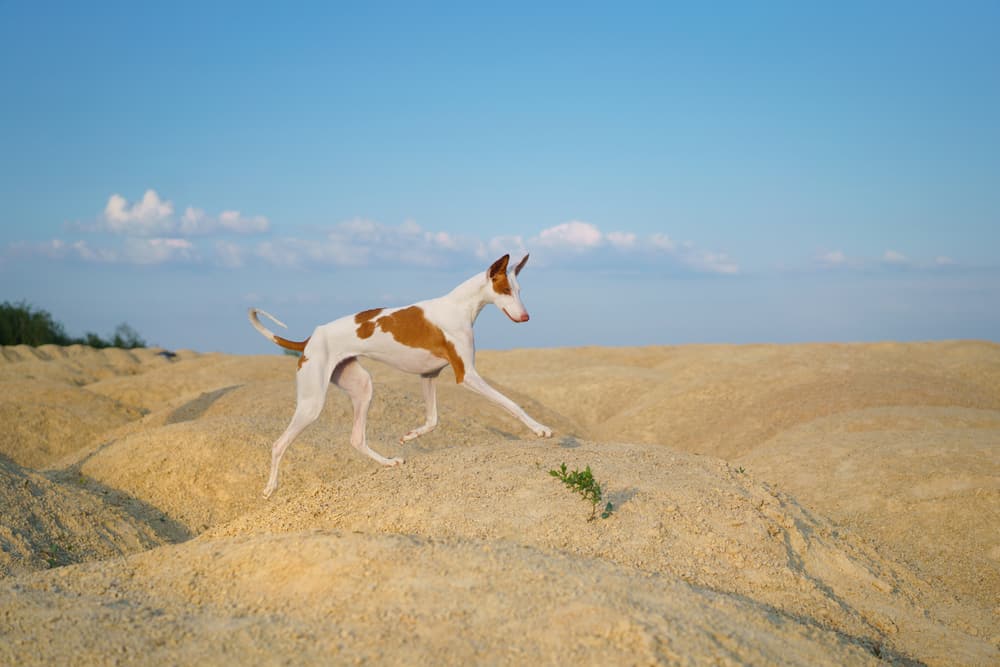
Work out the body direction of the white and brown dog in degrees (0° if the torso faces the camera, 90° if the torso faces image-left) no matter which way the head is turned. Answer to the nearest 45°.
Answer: approximately 270°

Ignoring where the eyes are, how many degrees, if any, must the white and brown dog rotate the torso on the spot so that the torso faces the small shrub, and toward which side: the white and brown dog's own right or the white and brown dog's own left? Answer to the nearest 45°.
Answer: approximately 45° to the white and brown dog's own right

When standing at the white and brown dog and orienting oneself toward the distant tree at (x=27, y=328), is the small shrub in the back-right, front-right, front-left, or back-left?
back-right

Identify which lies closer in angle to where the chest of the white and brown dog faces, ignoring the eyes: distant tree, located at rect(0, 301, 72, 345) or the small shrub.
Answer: the small shrub

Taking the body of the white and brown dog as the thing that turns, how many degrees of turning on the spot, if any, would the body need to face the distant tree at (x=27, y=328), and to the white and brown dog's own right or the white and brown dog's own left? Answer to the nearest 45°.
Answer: approximately 135° to the white and brown dog's own left
